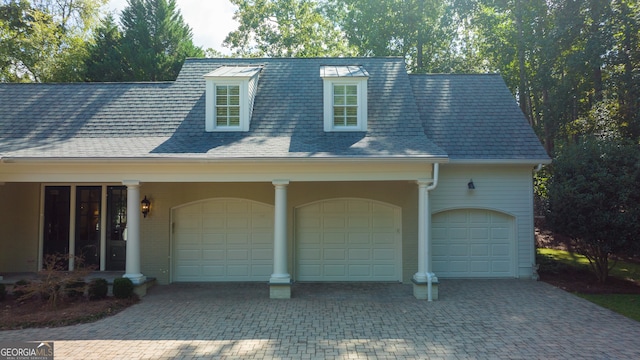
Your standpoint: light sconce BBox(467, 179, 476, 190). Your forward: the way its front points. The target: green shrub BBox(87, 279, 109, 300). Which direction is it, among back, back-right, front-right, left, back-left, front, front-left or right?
front-right

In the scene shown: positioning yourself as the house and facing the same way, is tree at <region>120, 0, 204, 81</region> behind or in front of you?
behind

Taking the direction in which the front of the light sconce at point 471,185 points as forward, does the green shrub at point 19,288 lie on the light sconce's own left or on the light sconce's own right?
on the light sconce's own right

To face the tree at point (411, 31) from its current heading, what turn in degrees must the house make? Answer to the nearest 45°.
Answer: approximately 135° to its left

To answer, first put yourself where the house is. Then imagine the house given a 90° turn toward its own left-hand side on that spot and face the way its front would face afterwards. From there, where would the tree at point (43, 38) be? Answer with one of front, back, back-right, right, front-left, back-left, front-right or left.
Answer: back-left

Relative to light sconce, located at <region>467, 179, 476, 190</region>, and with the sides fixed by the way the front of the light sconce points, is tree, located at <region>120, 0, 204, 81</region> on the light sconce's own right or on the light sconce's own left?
on the light sconce's own right

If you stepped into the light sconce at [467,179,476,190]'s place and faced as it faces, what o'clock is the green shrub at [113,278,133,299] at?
The green shrub is roughly at 2 o'clock from the light sconce.

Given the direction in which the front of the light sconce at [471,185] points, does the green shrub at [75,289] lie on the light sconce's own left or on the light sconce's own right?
on the light sconce's own right

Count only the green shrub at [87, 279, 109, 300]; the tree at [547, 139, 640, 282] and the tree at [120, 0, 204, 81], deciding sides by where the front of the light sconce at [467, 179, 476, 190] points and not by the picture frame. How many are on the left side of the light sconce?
1

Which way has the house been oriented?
toward the camera

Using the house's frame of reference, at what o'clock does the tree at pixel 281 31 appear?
The tree is roughly at 6 o'clock from the house.

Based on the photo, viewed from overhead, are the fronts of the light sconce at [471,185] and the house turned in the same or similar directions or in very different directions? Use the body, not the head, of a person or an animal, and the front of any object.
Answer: same or similar directions

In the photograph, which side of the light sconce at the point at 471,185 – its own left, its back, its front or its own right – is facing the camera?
front
